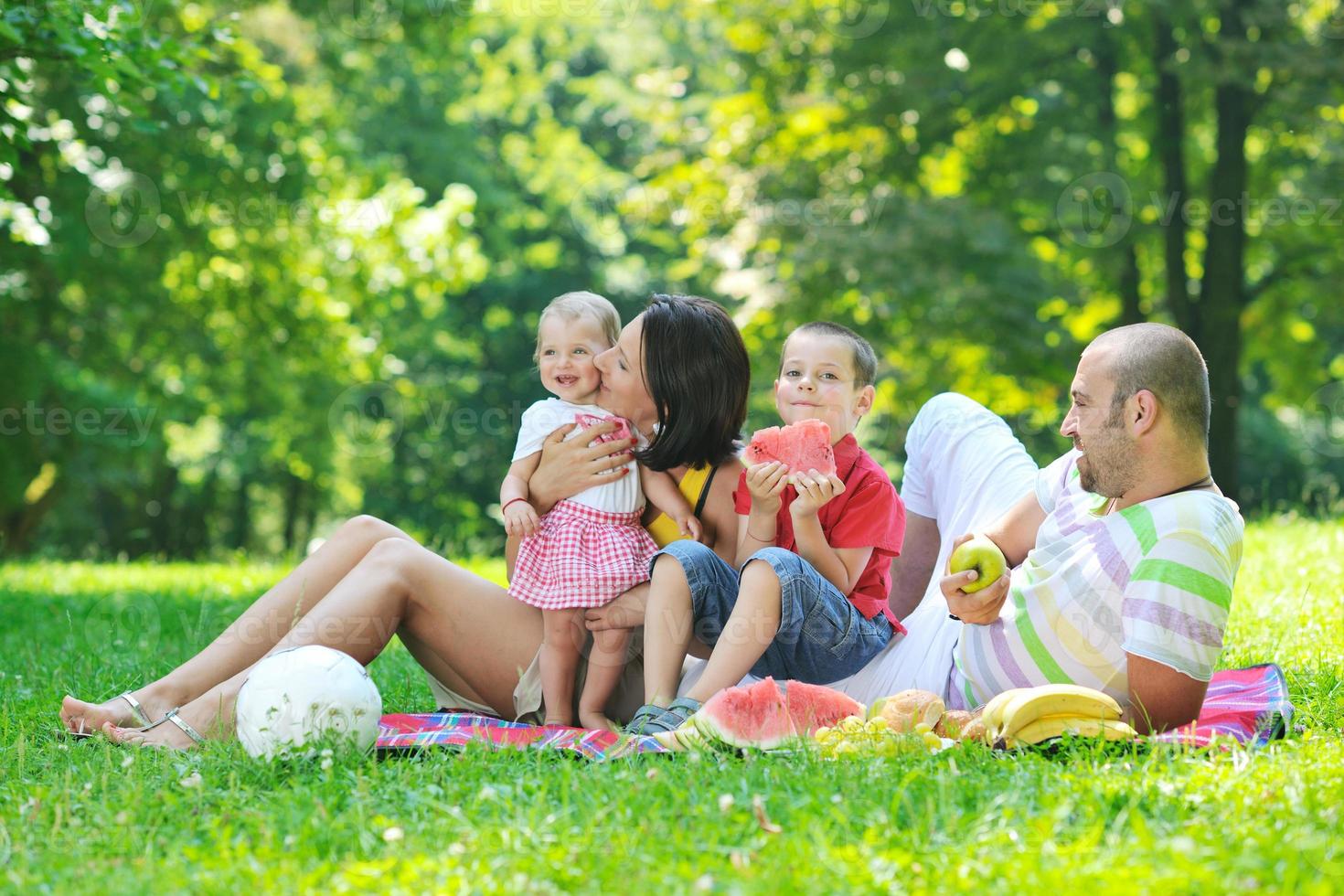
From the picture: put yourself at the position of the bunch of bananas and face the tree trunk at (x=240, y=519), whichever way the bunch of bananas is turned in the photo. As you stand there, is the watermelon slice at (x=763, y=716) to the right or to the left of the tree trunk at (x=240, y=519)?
left

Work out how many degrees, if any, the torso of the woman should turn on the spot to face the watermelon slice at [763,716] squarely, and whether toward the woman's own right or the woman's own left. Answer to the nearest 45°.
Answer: approximately 135° to the woman's own left

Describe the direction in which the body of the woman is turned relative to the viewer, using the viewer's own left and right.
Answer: facing to the left of the viewer

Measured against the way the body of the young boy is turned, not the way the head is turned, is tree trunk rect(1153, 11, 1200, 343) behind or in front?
behind

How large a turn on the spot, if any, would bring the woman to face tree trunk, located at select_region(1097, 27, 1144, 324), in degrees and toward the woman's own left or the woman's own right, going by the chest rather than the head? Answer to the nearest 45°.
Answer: approximately 135° to the woman's own right

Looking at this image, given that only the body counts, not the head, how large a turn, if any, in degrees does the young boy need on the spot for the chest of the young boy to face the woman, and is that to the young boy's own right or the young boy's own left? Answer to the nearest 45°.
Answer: approximately 45° to the young boy's own right

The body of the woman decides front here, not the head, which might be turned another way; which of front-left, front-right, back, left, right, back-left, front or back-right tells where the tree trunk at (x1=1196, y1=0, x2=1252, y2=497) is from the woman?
back-right

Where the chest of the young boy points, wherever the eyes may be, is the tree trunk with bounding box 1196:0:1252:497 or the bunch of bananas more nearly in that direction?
the bunch of bananas

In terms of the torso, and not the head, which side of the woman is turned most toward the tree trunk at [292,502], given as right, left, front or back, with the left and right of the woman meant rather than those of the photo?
right

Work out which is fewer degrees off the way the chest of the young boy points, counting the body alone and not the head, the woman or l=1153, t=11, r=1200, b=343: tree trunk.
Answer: the woman

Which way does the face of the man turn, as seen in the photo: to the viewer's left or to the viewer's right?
to the viewer's left
